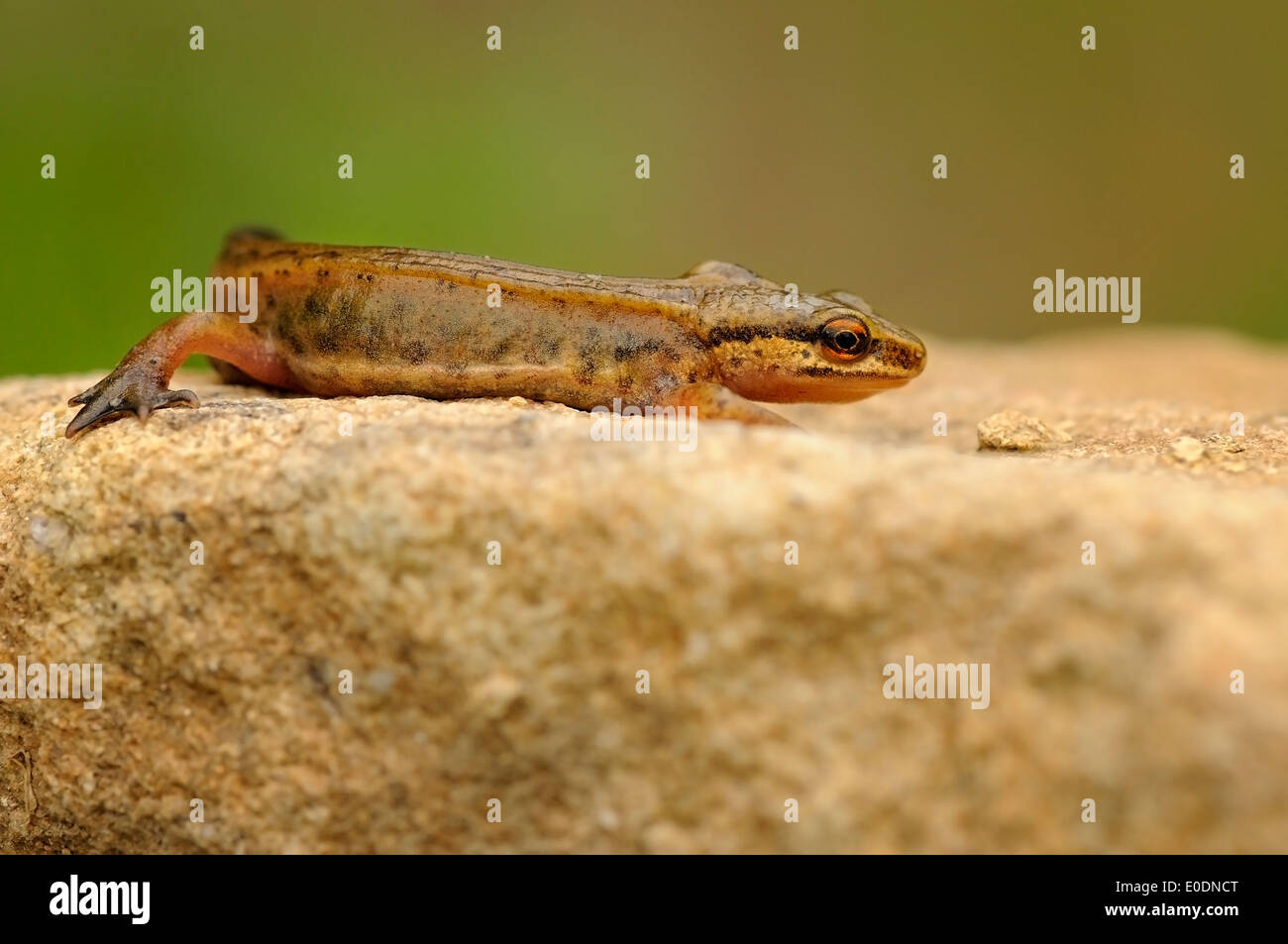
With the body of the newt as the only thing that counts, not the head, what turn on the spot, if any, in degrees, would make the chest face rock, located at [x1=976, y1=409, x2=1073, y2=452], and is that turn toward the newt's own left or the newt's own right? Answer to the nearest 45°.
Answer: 0° — it already faces it

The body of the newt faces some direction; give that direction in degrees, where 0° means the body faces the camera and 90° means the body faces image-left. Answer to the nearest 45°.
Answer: approximately 270°
